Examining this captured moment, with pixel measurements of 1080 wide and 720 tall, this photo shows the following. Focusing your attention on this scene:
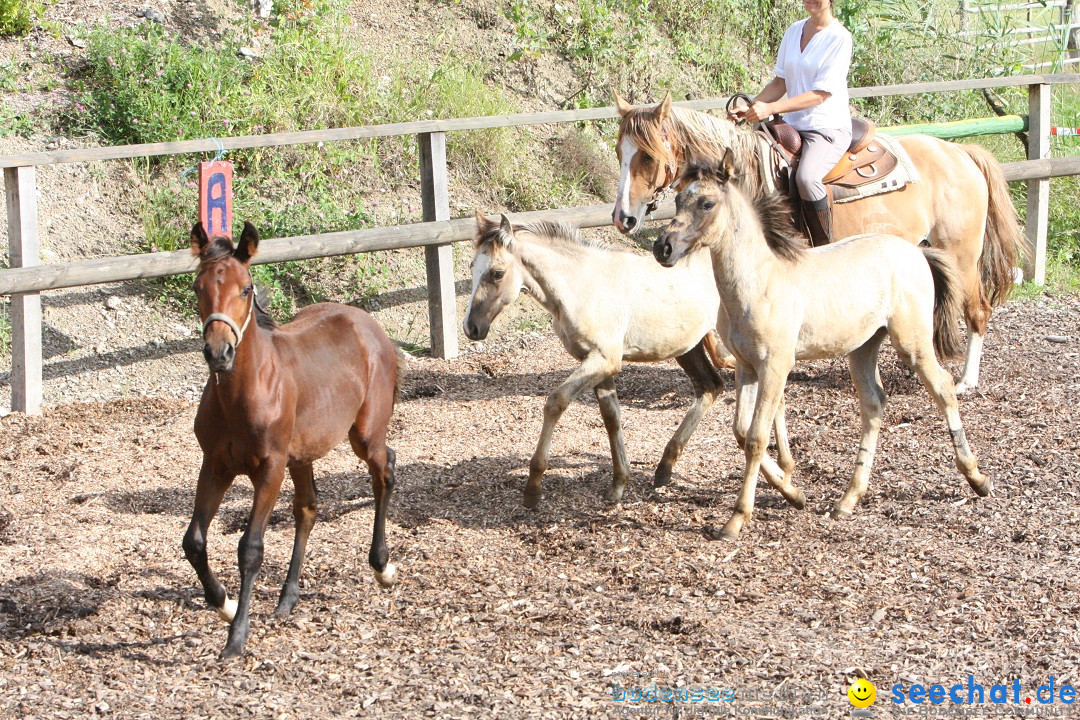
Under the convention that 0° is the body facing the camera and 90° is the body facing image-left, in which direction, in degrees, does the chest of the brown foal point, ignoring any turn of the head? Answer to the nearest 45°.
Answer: approximately 45°

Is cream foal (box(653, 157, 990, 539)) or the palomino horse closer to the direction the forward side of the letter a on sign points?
the cream foal

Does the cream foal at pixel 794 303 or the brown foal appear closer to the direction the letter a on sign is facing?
the brown foal

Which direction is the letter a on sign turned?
toward the camera

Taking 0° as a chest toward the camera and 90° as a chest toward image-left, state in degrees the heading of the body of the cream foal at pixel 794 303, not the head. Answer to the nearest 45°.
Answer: approximately 45°

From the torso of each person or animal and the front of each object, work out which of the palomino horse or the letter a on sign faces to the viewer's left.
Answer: the palomino horse

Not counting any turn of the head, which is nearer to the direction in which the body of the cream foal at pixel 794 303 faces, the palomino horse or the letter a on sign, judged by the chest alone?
the letter a on sign

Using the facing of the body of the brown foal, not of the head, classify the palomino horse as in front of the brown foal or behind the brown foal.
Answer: behind

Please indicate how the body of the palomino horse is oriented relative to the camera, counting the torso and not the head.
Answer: to the viewer's left

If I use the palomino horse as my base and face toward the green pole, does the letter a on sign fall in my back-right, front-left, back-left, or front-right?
back-left

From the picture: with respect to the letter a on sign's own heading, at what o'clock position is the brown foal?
The brown foal is roughly at 12 o'clock from the letter a on sign.

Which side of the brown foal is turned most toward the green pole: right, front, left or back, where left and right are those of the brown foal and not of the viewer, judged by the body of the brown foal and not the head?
back
